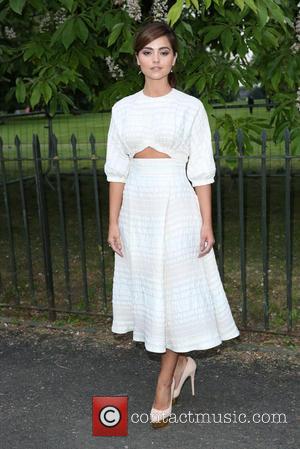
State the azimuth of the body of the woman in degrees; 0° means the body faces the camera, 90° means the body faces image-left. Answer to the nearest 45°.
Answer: approximately 0°

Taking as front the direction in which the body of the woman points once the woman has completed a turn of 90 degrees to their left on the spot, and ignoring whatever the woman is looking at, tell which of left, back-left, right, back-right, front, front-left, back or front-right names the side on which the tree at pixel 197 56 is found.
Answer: left

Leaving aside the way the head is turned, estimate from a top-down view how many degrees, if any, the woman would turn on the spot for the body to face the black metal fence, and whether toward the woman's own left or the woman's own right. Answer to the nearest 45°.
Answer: approximately 180°
